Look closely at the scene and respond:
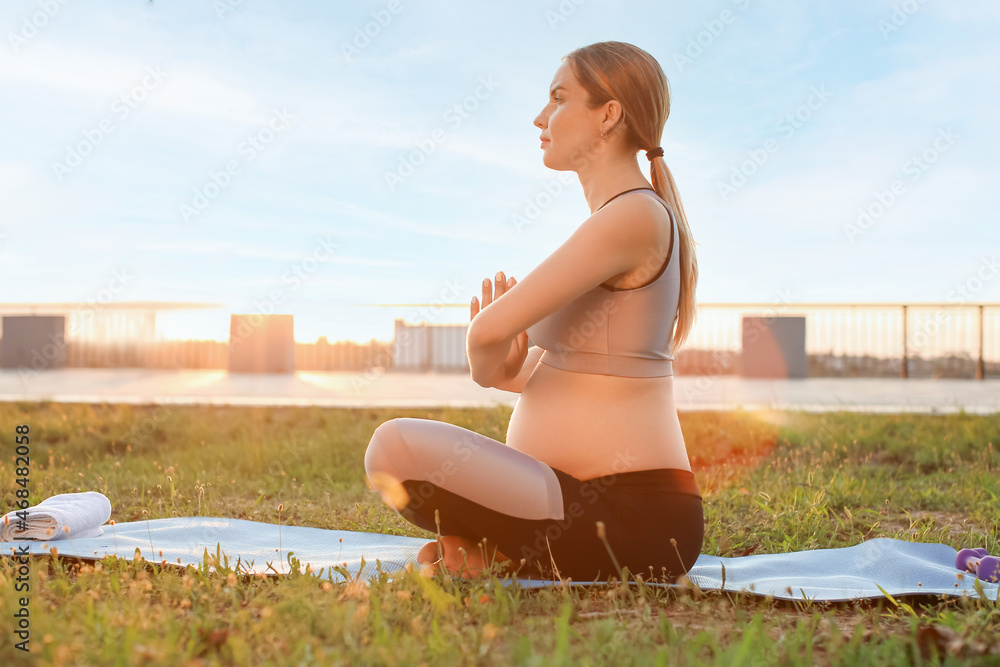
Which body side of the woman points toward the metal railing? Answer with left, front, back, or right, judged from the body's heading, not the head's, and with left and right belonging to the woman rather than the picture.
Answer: right

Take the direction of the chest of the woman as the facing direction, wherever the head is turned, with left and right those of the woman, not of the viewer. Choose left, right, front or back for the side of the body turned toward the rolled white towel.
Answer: front

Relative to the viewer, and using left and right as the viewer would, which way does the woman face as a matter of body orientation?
facing to the left of the viewer

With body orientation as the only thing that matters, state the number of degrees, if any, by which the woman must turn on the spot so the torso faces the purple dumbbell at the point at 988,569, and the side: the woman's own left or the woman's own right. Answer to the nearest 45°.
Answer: approximately 180°

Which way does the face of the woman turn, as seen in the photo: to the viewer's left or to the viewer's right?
to the viewer's left

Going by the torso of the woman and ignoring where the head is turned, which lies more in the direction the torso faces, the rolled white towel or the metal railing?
the rolled white towel

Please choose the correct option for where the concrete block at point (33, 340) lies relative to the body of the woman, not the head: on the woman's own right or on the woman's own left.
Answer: on the woman's own right
